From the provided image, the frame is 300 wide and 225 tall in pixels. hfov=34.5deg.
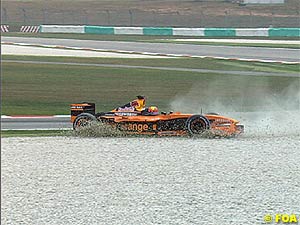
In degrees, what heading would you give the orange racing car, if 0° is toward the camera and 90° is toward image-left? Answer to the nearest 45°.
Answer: approximately 270°
